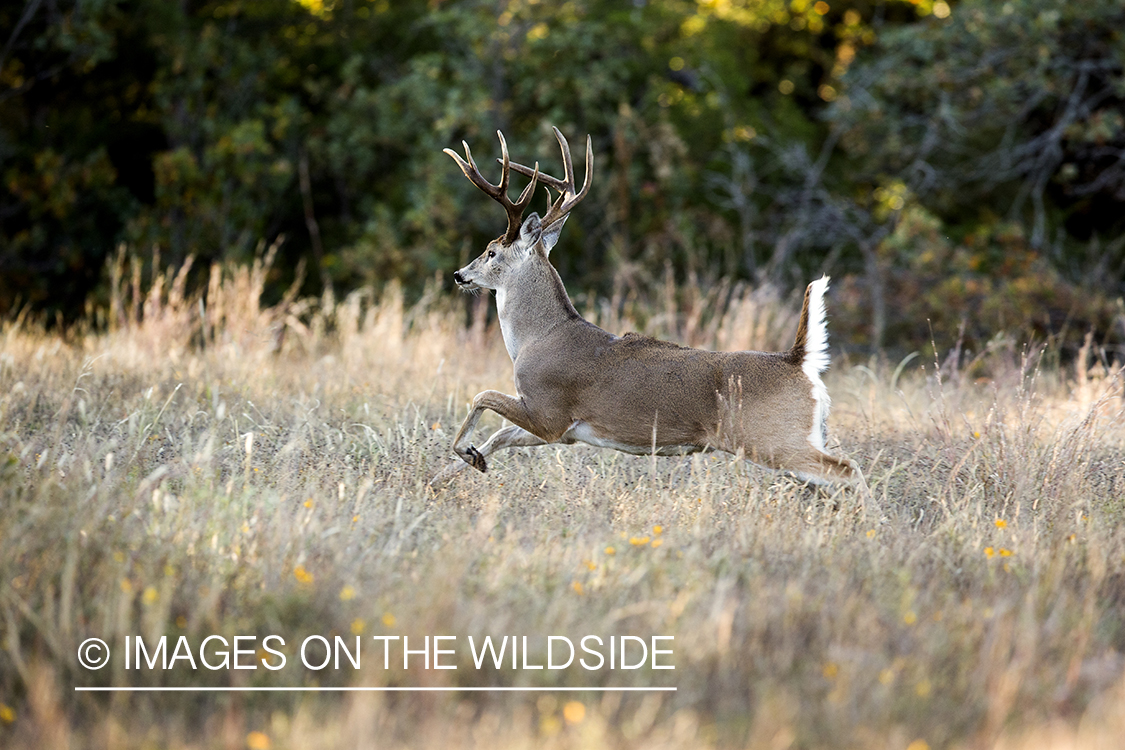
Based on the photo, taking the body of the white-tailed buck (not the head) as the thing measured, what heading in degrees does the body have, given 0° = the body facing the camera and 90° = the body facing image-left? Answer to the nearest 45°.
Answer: approximately 90°
